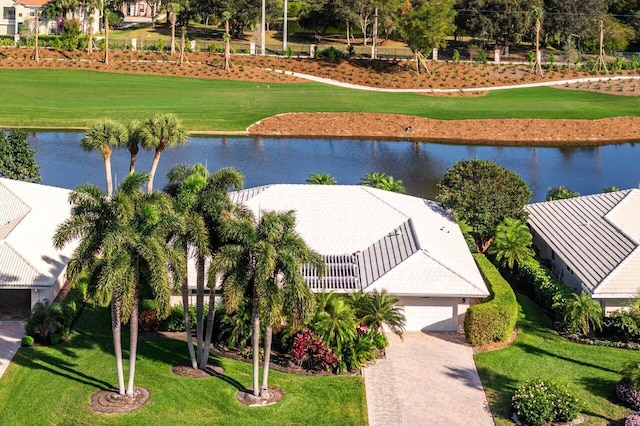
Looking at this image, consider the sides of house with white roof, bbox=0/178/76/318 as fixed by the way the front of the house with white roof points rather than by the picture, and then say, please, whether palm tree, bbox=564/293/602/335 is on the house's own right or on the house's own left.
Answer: on the house's own left

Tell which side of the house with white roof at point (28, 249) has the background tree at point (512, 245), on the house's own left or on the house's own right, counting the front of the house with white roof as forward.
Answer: on the house's own left

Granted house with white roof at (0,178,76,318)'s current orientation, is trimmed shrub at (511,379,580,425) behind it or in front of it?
in front

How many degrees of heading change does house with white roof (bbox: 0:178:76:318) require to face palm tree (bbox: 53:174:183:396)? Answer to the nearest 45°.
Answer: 0° — it already faces it

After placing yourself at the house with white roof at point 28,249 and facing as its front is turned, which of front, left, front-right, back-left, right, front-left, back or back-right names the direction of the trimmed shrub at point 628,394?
front-left

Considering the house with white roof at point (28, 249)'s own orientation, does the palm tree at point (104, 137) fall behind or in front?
behind

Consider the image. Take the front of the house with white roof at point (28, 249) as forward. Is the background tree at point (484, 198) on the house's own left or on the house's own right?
on the house's own left

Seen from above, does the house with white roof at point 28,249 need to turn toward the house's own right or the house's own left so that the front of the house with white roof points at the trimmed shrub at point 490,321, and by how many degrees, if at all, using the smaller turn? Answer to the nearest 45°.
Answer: approximately 45° to the house's own left

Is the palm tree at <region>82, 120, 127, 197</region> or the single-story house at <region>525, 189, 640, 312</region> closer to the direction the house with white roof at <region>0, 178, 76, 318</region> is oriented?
the single-story house

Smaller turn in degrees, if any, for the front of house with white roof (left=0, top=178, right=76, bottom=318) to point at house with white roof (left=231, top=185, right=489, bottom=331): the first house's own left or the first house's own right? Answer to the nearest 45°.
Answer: approximately 90° to the first house's own left

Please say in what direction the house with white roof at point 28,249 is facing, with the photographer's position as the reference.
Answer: facing the viewer

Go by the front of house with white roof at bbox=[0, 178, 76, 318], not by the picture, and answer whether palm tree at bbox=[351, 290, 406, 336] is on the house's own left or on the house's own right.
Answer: on the house's own left
